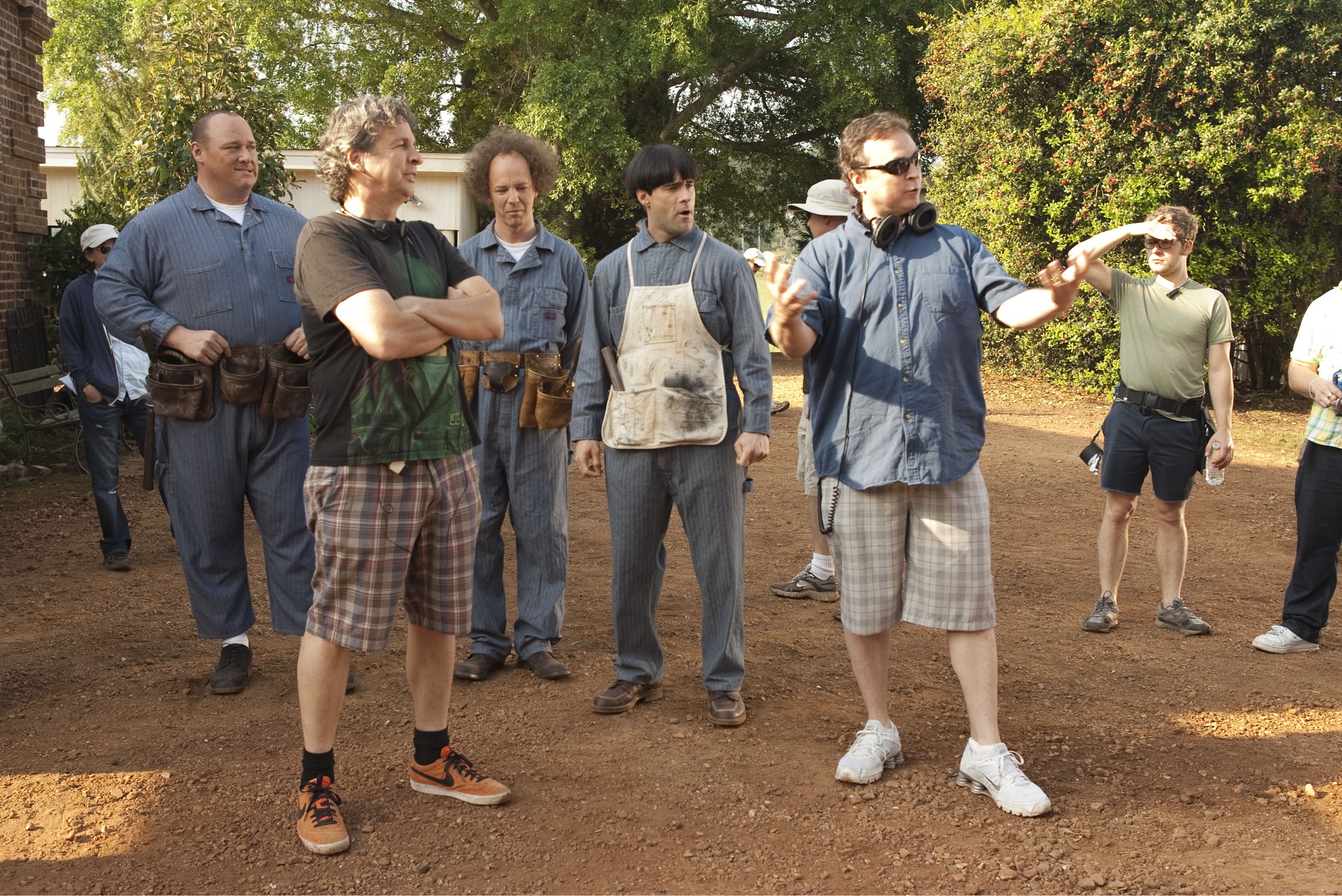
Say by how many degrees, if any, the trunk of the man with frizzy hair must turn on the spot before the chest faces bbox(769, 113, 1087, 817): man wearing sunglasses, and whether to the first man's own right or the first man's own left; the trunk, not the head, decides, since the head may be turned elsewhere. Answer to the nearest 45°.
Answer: approximately 45° to the first man's own left

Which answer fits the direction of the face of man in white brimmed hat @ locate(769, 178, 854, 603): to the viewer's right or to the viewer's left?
to the viewer's left

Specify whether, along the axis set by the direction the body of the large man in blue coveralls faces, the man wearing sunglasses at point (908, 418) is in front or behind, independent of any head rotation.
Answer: in front

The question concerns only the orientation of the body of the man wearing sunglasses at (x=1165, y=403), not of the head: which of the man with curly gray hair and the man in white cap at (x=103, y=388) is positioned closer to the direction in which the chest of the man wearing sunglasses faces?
the man with curly gray hair

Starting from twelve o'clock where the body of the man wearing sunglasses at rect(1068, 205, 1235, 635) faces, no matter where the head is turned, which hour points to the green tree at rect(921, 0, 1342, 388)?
The green tree is roughly at 6 o'clock from the man wearing sunglasses.

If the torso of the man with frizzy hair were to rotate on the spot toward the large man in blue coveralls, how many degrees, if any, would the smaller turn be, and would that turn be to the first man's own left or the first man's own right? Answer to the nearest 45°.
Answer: approximately 90° to the first man's own right

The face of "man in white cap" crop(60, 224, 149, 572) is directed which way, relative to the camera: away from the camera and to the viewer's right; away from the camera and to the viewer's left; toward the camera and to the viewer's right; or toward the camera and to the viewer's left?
toward the camera and to the viewer's right

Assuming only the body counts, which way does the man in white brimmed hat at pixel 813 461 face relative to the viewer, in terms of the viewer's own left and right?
facing to the left of the viewer

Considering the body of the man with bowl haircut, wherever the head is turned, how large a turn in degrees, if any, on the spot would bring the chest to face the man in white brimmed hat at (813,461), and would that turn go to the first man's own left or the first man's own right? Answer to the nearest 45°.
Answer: approximately 135° to the first man's own left

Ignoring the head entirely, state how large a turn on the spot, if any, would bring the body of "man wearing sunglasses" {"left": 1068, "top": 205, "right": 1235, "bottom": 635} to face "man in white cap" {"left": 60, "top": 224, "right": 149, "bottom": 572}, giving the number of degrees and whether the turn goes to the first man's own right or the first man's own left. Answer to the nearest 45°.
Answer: approximately 90° to the first man's own right

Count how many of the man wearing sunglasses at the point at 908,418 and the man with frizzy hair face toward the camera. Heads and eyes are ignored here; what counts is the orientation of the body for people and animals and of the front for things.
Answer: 2
